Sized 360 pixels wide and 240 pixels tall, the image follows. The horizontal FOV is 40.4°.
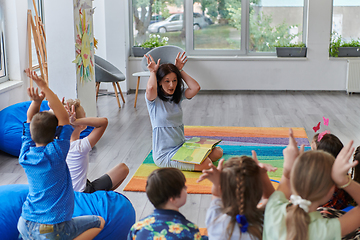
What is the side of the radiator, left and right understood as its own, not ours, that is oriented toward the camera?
front

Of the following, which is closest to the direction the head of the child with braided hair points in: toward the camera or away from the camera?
away from the camera

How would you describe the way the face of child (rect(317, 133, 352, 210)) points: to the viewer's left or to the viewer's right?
to the viewer's left

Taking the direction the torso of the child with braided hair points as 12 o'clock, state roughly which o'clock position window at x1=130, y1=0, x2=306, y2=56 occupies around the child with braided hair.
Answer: The window is roughly at 12 o'clock from the child with braided hair.

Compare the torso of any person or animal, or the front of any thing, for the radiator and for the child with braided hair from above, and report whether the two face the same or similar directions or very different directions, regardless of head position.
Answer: very different directions

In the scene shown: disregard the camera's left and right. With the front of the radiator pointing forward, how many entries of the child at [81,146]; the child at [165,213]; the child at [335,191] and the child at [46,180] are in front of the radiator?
4

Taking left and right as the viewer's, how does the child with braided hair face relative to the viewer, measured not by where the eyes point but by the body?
facing away from the viewer

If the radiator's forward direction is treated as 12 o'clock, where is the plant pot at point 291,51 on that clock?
The plant pot is roughly at 3 o'clock from the radiator.

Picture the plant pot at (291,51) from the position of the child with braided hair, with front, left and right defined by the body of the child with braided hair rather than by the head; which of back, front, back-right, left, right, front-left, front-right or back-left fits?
front

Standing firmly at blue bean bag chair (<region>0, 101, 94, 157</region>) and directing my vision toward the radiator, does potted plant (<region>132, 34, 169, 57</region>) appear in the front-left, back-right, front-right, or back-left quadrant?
front-left

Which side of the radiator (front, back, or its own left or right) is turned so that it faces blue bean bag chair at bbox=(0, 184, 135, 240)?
front

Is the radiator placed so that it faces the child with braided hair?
yes

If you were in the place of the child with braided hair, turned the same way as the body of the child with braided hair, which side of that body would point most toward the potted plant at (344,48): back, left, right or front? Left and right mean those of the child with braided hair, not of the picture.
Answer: front

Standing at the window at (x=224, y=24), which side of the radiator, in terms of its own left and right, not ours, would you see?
right

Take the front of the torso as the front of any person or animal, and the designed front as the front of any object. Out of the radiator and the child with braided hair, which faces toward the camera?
the radiator

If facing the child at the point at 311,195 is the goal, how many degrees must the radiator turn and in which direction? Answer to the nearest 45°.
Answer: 0° — it already faces them
